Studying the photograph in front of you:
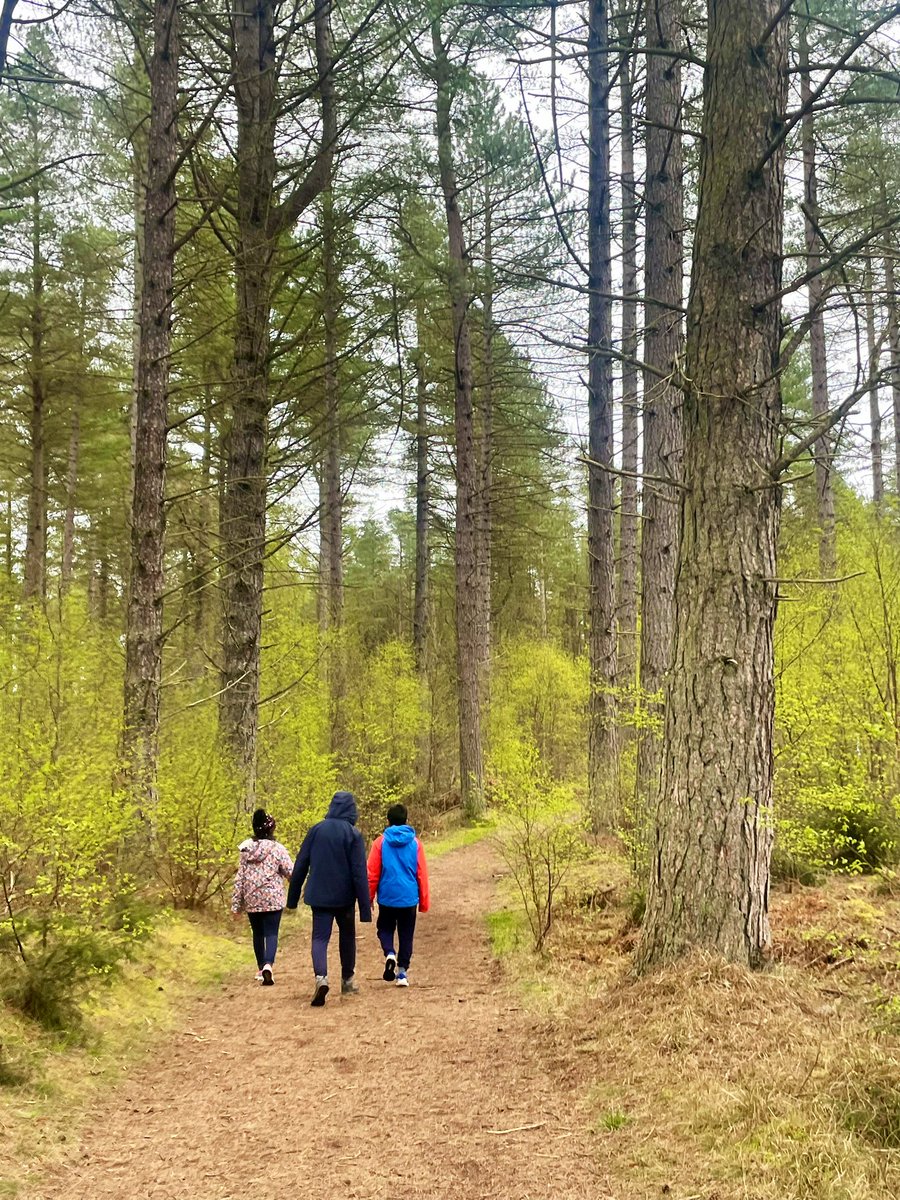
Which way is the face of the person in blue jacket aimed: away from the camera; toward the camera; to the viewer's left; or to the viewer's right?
away from the camera

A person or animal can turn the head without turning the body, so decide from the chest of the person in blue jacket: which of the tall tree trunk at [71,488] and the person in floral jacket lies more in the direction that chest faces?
the tall tree trunk

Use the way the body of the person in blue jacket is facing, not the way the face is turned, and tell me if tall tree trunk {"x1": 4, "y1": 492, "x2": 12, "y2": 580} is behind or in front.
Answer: in front

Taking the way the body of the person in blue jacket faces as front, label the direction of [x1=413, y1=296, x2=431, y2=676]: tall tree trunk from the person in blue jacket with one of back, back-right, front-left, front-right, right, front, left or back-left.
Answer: front

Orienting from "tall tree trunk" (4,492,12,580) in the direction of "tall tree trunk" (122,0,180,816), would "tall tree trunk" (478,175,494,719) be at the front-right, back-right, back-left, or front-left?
front-left

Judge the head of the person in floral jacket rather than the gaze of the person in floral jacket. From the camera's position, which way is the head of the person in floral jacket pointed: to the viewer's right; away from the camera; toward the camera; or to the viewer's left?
away from the camera

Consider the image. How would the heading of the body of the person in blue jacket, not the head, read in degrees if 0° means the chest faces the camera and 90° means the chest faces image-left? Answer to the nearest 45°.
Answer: approximately 180°

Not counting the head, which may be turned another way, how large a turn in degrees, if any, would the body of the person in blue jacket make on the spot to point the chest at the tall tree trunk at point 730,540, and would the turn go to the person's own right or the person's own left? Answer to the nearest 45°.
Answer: approximately 135° to the person's own right

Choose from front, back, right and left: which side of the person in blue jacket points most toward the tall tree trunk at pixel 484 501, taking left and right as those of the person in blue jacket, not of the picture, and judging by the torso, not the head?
front
